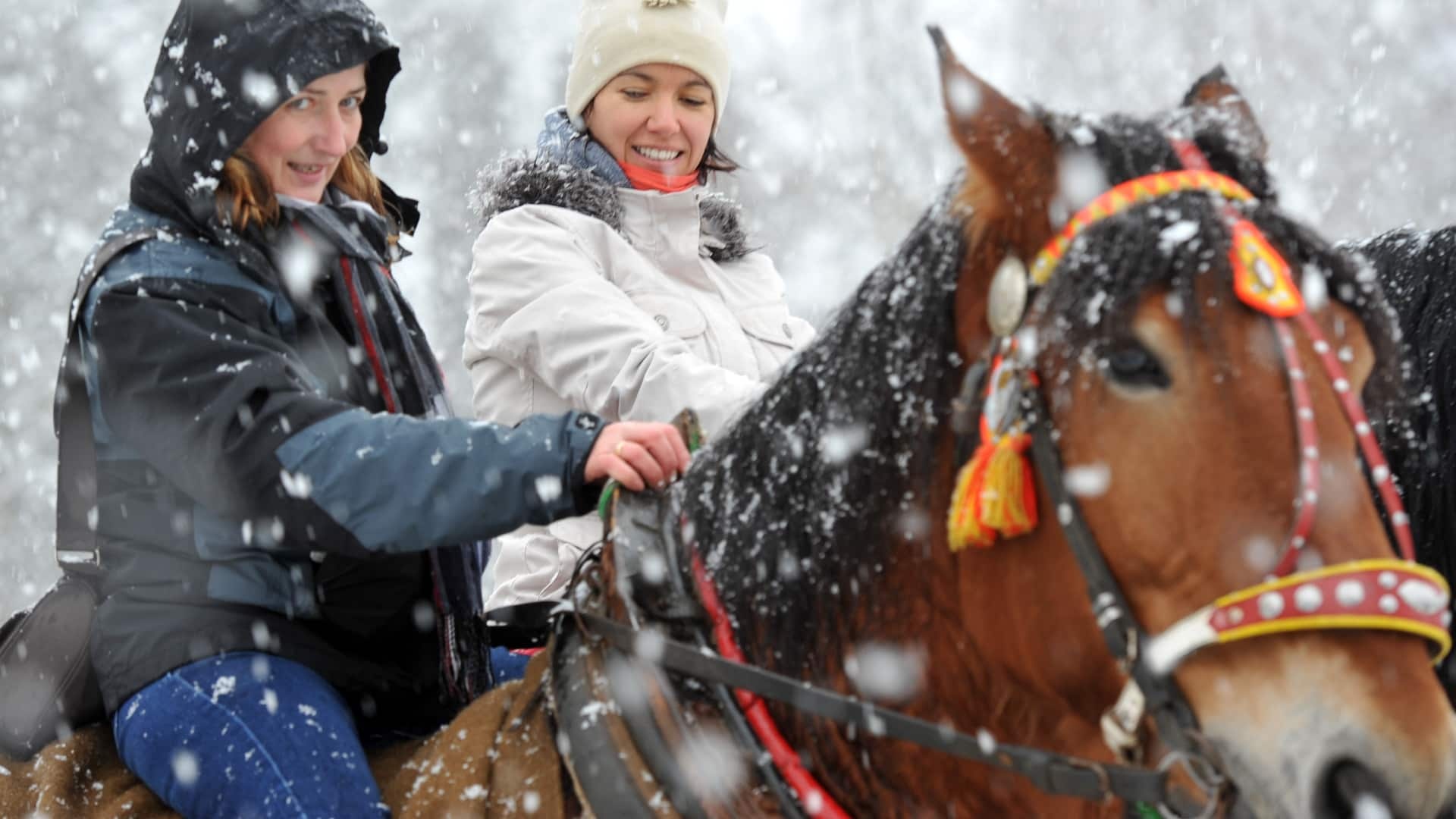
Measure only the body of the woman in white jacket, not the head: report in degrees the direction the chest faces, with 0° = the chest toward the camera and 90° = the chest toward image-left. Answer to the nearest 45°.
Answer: approximately 315°

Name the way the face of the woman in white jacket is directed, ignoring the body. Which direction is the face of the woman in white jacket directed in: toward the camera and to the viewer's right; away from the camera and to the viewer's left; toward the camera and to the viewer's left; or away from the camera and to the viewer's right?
toward the camera and to the viewer's right

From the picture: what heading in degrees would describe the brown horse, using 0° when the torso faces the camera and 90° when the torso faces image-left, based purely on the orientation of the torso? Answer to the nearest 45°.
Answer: approximately 315°

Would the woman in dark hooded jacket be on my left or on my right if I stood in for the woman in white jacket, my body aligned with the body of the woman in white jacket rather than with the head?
on my right

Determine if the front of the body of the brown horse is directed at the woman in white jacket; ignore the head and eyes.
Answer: no

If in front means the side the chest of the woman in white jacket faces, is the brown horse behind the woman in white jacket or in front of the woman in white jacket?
in front

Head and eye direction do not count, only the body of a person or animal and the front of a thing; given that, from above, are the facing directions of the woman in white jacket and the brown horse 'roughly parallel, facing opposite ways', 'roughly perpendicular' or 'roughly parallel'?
roughly parallel

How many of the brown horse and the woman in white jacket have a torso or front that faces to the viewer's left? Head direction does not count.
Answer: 0
